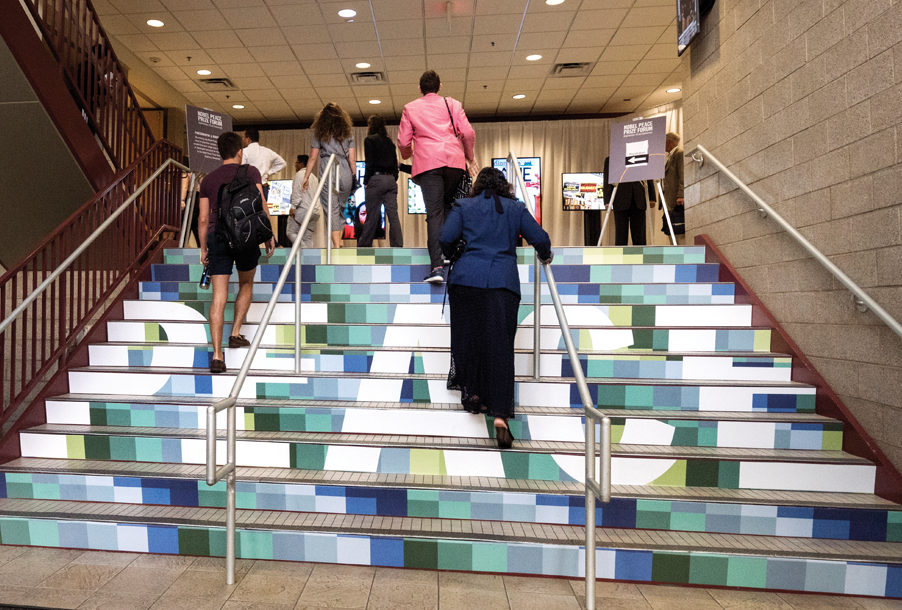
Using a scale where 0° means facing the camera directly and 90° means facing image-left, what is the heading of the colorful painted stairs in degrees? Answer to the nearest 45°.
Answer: approximately 0°

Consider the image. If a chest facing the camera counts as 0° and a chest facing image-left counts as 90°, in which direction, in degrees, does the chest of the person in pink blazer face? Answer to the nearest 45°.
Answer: approximately 180°

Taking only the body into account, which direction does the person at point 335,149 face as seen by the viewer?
away from the camera

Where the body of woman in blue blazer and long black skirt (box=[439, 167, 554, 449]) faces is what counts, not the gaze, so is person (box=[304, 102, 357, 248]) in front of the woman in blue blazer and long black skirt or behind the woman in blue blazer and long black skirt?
in front

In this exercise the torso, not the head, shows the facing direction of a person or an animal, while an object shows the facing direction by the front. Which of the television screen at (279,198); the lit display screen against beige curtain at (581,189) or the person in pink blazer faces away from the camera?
the person in pink blazer

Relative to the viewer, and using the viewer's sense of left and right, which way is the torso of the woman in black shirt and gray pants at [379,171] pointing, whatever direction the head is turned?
facing away from the viewer

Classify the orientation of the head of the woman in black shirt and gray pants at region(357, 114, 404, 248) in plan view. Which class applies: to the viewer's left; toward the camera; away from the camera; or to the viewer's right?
away from the camera

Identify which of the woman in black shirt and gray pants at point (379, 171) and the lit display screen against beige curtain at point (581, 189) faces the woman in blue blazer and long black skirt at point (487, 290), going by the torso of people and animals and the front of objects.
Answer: the lit display screen against beige curtain

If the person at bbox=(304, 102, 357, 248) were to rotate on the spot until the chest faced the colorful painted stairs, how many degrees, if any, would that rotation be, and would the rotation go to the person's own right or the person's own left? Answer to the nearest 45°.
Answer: approximately 180°

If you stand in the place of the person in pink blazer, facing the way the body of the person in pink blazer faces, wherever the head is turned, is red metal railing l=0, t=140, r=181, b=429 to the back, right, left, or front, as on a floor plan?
left

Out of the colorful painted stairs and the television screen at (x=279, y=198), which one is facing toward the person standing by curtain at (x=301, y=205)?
the television screen

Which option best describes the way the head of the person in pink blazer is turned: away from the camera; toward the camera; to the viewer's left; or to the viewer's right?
away from the camera

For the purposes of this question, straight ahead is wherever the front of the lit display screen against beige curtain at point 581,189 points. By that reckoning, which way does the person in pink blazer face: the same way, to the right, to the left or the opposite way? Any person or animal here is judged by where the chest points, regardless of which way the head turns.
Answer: the opposite way

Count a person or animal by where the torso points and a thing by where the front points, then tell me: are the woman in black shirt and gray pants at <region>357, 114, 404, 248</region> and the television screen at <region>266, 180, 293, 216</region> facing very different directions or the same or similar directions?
very different directions
